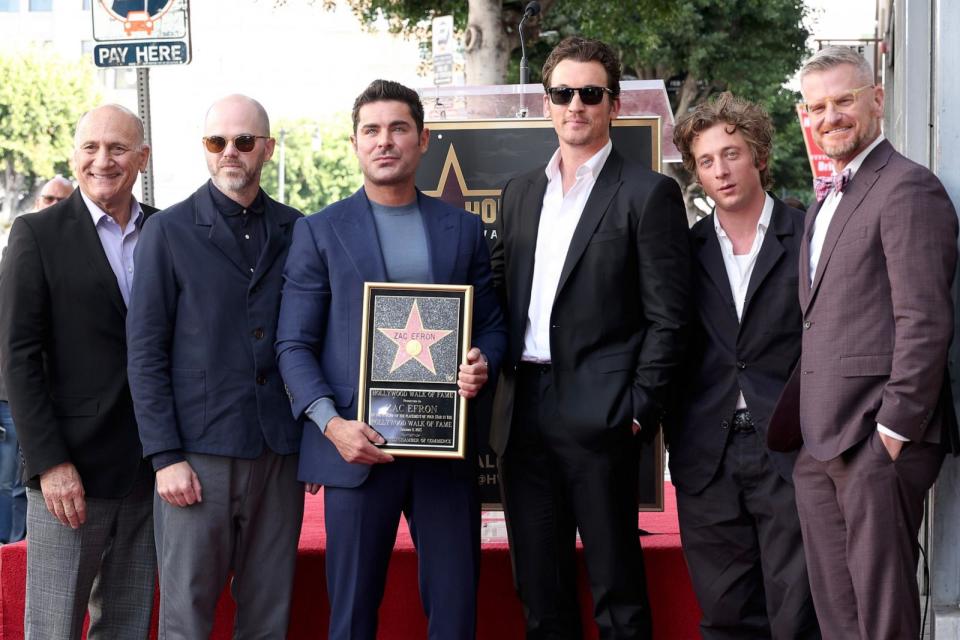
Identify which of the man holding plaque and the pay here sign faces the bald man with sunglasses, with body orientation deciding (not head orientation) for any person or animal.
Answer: the pay here sign

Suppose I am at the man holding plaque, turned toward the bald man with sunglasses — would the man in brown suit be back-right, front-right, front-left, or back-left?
back-left

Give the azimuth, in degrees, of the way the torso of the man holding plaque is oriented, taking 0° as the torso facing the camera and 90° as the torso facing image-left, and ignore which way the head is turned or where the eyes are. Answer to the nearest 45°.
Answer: approximately 0°

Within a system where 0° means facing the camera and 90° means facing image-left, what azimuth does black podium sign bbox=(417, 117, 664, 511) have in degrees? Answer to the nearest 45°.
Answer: approximately 0°

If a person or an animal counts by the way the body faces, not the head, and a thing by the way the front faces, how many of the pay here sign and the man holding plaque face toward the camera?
2

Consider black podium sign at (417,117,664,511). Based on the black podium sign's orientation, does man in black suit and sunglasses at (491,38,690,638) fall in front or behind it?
in front

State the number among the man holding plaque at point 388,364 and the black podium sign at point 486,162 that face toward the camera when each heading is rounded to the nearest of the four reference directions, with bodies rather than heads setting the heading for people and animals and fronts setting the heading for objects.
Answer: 2

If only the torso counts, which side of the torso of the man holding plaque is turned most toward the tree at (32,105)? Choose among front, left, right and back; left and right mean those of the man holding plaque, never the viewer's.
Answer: back

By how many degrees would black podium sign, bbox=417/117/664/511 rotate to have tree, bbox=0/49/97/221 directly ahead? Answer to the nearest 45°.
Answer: approximately 135° to its right

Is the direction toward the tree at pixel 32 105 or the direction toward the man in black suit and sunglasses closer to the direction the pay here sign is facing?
the man in black suit and sunglasses
